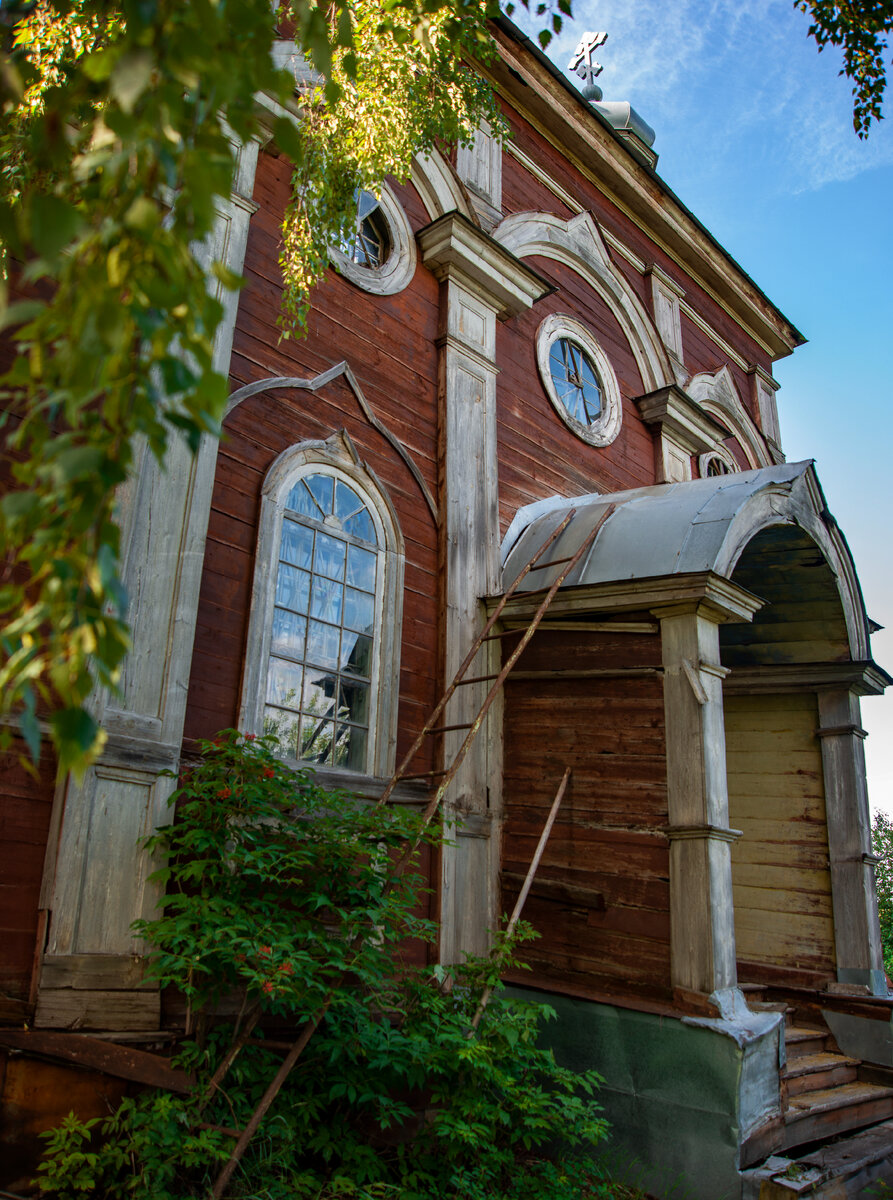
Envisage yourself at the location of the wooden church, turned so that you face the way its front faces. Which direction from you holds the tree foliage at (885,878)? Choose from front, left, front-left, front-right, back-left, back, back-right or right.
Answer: left

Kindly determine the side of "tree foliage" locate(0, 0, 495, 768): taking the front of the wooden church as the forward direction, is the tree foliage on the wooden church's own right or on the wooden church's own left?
on the wooden church's own right
